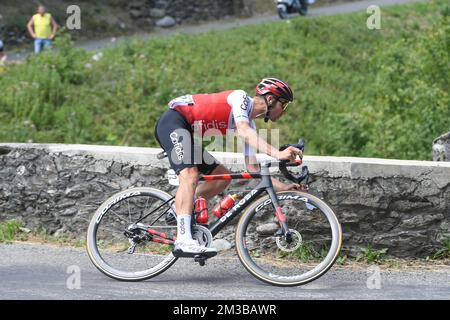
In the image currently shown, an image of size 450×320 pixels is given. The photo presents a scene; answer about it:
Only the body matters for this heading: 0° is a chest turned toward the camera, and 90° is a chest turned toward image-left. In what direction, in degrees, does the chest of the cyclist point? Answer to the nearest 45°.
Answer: approximately 270°

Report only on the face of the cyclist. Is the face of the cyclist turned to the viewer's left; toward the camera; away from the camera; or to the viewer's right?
to the viewer's right

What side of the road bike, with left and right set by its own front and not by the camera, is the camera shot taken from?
right
